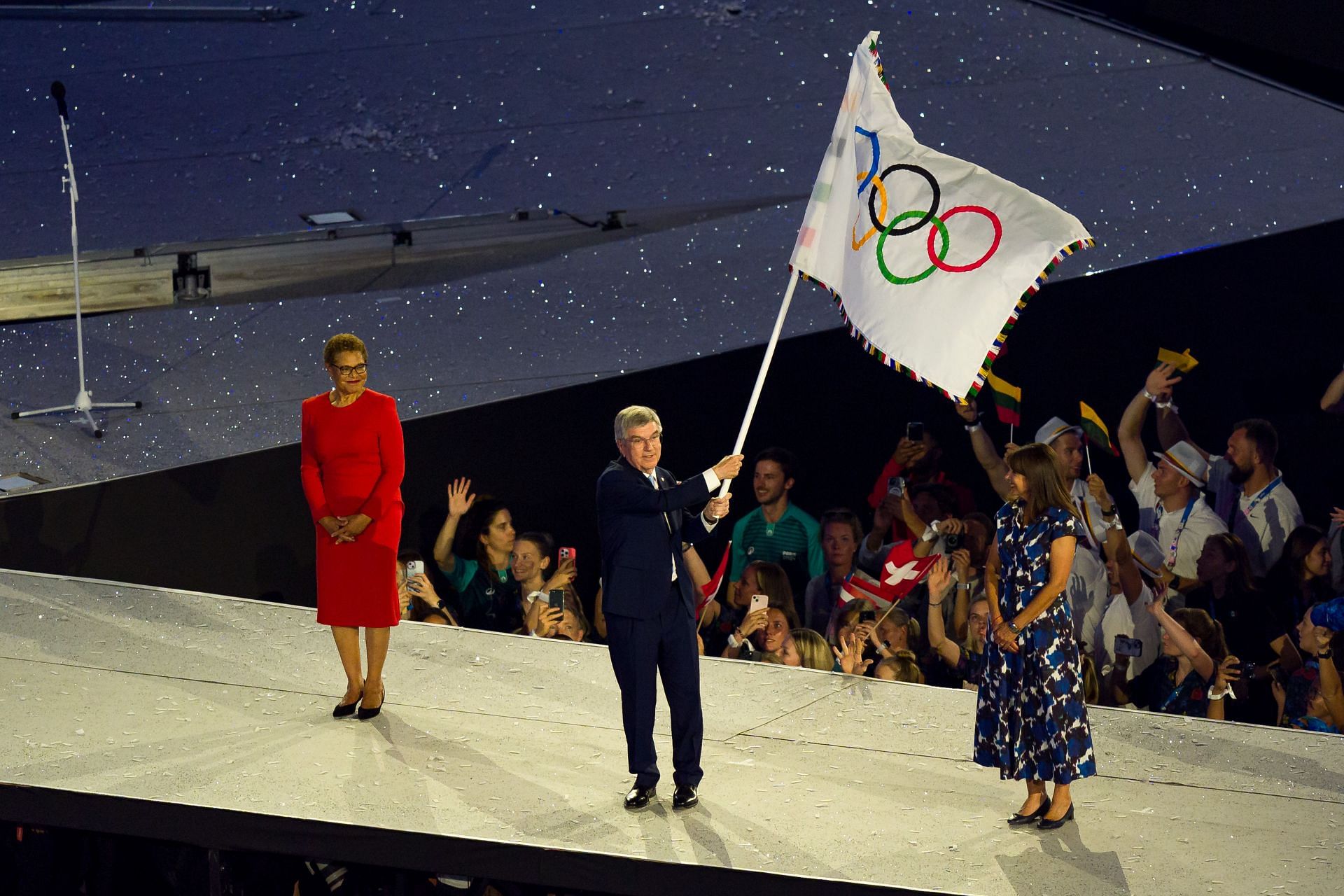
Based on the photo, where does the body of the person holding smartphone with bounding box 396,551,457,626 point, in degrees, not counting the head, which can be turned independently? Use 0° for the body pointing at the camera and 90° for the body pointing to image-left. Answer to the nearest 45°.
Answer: approximately 0°

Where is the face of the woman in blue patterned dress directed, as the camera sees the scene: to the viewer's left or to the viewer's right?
to the viewer's left

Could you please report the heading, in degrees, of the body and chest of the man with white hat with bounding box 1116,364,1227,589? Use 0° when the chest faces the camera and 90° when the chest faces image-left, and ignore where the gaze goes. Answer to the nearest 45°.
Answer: approximately 45°

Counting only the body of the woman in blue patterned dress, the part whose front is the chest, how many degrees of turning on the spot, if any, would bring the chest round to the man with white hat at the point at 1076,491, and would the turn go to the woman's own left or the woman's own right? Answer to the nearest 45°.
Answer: approximately 135° to the woman's own right

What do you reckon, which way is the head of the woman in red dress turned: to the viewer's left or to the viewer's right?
to the viewer's right

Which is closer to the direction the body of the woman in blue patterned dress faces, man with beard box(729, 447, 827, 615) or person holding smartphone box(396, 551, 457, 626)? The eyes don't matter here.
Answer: the person holding smartphone

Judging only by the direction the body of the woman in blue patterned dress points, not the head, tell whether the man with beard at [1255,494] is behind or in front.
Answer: behind

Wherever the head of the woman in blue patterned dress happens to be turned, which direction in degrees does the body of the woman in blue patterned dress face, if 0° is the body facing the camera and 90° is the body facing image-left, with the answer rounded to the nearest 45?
approximately 45°
